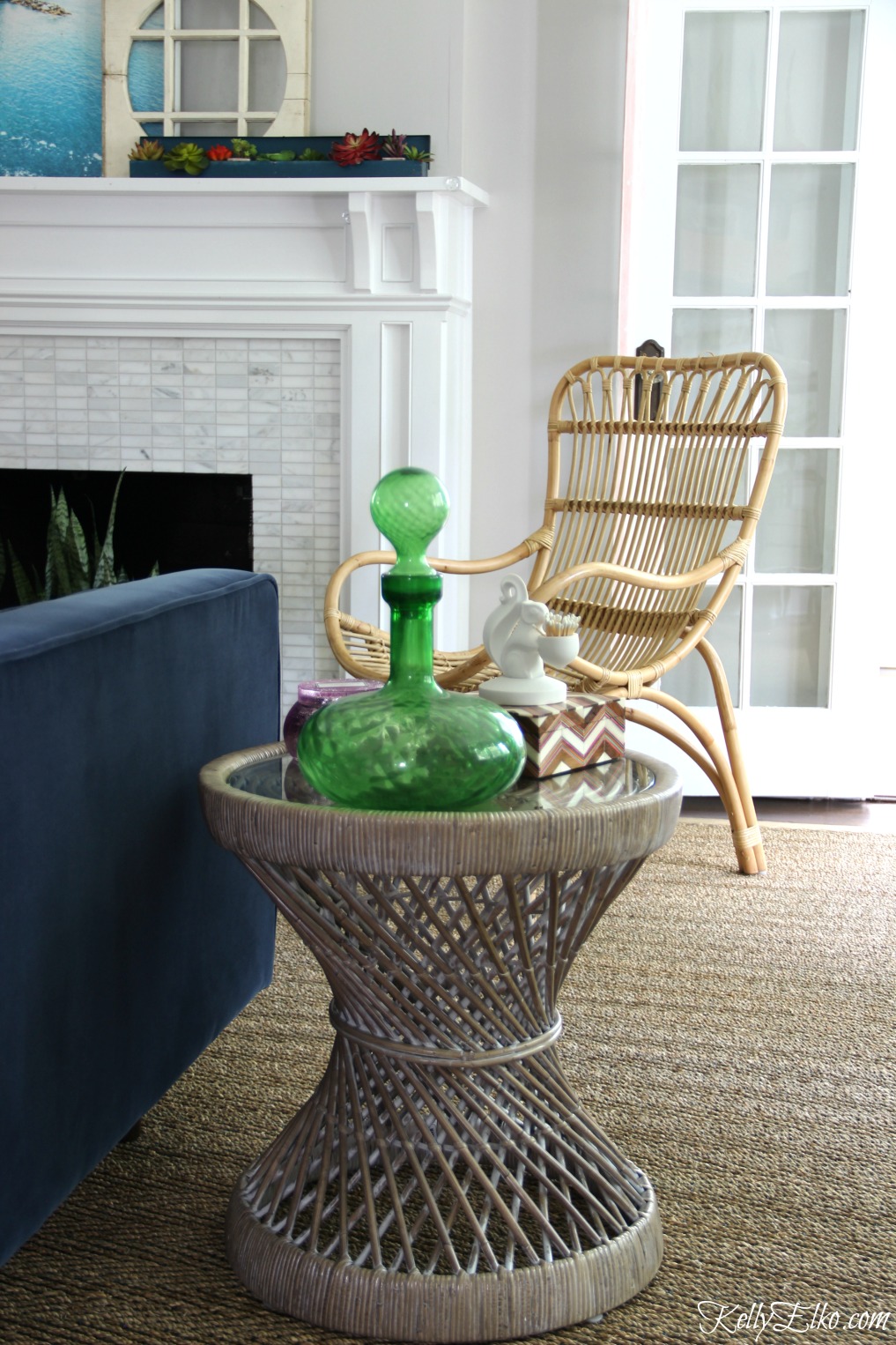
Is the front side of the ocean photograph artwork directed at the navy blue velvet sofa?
yes

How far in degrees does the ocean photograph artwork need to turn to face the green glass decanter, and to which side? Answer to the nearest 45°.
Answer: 0° — it already faces it

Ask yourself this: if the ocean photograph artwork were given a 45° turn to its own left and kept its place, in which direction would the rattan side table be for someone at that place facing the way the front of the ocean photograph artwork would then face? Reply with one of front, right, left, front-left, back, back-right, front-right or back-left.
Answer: front-right

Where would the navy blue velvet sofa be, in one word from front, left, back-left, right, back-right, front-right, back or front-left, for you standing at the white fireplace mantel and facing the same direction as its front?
front

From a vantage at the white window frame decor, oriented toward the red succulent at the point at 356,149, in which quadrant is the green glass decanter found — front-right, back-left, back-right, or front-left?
front-right

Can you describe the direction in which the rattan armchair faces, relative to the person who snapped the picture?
facing the viewer and to the left of the viewer

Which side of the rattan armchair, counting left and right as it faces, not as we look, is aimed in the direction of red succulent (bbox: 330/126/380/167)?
right

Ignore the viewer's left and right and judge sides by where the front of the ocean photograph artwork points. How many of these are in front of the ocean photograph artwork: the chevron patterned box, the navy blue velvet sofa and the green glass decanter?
3

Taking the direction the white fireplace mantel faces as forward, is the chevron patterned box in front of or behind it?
in front

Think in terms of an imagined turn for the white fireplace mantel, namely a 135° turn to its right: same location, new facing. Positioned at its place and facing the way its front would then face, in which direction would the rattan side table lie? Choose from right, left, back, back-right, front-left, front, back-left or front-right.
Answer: back-left

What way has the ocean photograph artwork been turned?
toward the camera

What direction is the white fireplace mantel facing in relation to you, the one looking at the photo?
facing the viewer
